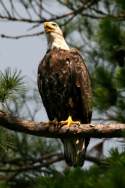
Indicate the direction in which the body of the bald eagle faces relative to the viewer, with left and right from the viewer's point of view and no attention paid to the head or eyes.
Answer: facing the viewer and to the left of the viewer
